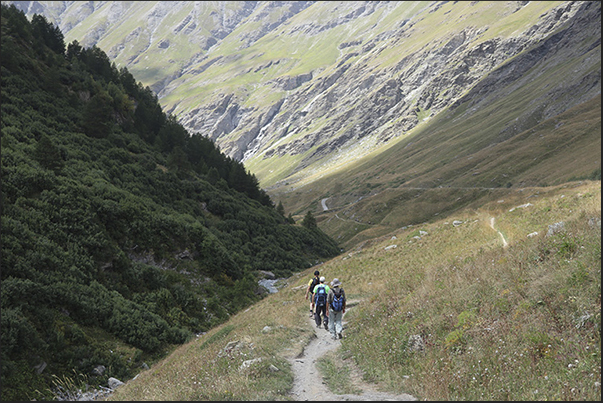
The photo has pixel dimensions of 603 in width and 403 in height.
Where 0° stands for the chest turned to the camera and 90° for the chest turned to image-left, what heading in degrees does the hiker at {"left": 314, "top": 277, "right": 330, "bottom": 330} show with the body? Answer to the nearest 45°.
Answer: approximately 180°

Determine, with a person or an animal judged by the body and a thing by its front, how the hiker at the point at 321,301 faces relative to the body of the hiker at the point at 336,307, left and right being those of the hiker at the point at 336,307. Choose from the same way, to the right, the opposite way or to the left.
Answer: the same way

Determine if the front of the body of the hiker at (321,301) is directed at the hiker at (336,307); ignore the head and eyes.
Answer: no

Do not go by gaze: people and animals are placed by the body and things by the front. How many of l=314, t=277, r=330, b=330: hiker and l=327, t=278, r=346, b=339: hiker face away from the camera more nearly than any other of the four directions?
2

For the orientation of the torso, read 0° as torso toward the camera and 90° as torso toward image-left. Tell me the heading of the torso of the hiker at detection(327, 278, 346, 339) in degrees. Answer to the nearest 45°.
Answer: approximately 180°

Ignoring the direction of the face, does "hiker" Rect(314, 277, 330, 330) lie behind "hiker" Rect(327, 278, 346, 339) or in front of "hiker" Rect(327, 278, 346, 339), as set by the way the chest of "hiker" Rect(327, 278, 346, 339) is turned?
in front
